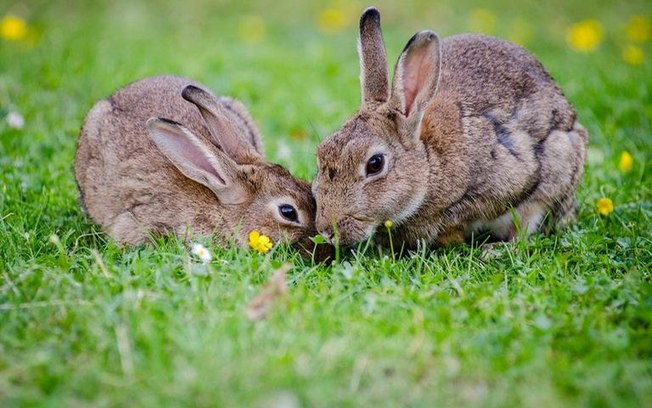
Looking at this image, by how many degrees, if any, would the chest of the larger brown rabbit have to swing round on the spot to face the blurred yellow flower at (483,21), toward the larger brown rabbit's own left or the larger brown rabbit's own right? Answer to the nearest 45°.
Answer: approximately 135° to the larger brown rabbit's own right

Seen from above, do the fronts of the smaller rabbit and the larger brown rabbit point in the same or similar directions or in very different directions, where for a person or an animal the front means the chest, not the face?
very different directions

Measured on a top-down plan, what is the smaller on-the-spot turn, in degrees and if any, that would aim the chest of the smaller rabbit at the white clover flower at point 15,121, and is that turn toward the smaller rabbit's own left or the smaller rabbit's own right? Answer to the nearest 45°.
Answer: approximately 135° to the smaller rabbit's own left

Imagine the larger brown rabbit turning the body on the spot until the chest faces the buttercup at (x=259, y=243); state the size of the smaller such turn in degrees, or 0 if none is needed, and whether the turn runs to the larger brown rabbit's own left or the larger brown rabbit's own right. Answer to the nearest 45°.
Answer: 0° — it already faces it

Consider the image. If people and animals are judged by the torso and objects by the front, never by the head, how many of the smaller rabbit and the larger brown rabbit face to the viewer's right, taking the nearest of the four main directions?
1

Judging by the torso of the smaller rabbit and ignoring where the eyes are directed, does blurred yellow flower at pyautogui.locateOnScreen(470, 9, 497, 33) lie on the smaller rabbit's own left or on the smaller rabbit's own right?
on the smaller rabbit's own left

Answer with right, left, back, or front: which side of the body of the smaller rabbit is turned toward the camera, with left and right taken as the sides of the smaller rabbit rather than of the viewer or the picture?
right

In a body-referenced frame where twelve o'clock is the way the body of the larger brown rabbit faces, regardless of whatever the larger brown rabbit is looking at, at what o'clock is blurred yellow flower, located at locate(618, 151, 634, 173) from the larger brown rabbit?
The blurred yellow flower is roughly at 6 o'clock from the larger brown rabbit.

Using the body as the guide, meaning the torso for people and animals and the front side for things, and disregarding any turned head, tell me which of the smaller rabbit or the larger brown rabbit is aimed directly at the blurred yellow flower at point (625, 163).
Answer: the smaller rabbit

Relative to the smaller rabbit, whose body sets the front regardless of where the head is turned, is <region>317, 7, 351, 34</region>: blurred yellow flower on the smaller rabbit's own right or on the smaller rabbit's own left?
on the smaller rabbit's own left

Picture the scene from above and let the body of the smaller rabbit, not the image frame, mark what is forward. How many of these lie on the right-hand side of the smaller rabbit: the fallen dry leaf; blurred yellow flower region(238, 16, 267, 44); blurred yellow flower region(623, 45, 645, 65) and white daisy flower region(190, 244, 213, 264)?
2

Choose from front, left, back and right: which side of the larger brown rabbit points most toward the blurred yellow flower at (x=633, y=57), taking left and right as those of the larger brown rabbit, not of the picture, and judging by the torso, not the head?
back

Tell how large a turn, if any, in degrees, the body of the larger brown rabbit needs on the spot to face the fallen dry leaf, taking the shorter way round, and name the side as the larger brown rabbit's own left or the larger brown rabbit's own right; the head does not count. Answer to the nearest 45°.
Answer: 0° — it already faces it

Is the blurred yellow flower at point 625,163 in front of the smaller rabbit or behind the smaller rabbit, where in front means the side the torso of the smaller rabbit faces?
in front

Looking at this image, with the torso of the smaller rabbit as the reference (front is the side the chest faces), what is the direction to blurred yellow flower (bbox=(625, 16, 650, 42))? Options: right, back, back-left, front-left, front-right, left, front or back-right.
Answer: front-left
